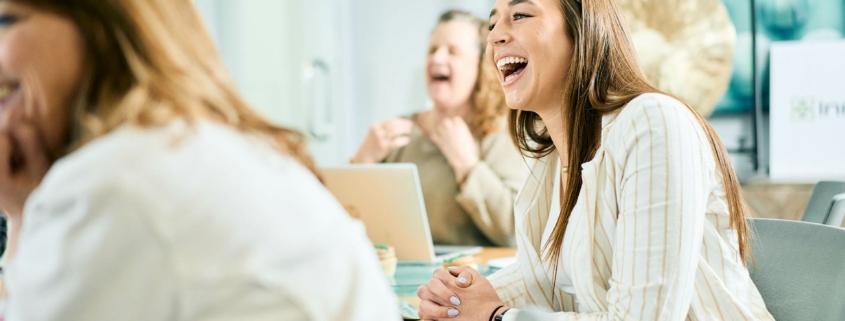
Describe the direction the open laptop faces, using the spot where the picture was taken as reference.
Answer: facing away from the viewer and to the right of the viewer

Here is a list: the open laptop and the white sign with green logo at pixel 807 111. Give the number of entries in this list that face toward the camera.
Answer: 1

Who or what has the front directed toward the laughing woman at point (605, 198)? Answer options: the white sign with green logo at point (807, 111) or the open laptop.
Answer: the white sign with green logo

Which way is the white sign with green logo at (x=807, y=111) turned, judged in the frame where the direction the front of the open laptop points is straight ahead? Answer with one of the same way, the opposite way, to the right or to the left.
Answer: the opposite way

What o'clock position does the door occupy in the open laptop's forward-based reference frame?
The door is roughly at 10 o'clock from the open laptop.

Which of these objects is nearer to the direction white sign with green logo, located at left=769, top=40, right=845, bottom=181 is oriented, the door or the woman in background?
the woman in background

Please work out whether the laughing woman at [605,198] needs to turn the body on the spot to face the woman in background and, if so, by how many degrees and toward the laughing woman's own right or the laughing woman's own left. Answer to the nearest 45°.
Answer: approximately 135° to the laughing woman's own right

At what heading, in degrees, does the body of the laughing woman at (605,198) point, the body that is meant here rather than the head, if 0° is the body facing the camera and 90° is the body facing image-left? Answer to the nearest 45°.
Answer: approximately 45°

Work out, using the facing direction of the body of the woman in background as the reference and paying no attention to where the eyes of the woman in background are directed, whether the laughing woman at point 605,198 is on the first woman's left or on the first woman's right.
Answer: on the first woman's left

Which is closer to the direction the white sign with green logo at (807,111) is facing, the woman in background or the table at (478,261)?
the table

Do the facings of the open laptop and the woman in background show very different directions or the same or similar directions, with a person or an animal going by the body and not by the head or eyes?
very different directions
